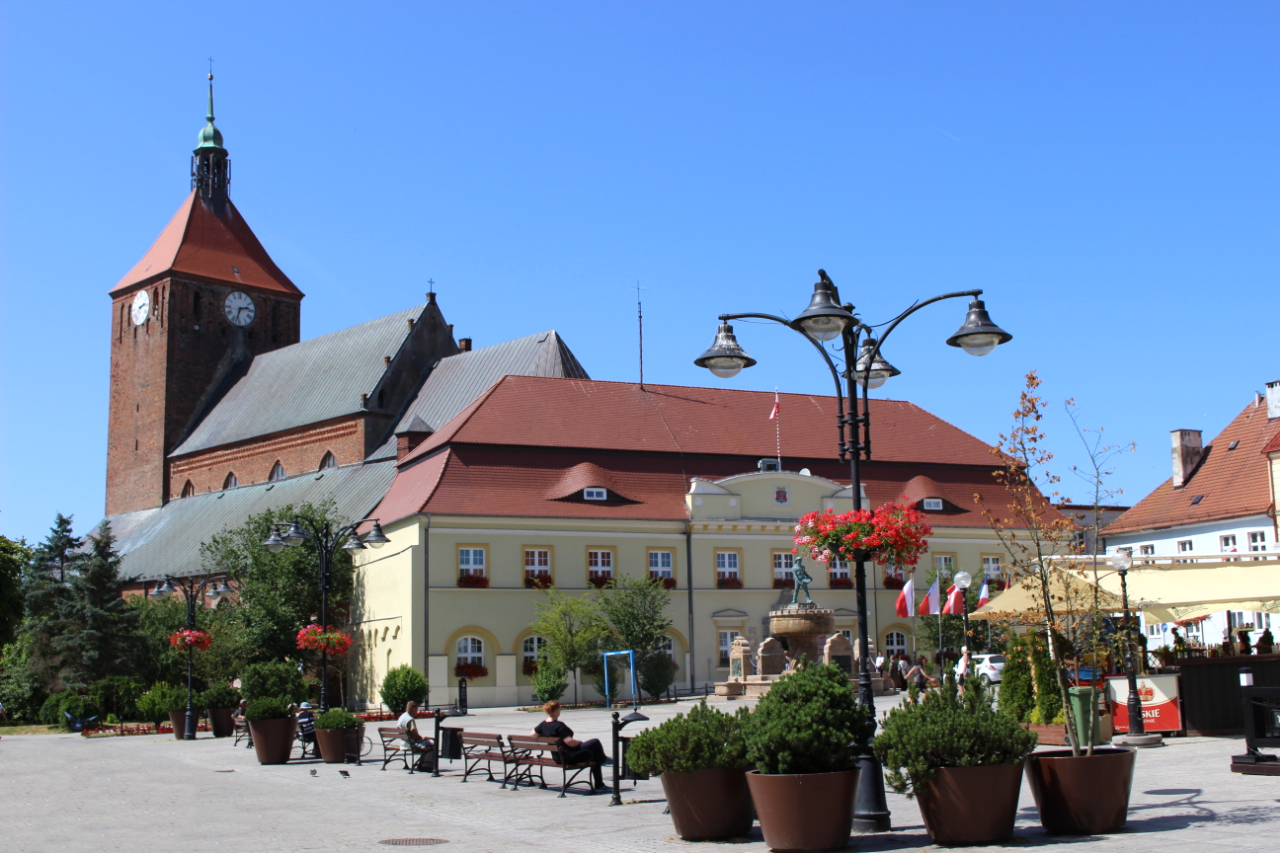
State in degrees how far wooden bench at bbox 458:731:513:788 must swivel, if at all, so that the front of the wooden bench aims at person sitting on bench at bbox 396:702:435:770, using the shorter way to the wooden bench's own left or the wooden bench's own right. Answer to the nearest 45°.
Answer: approximately 90° to the wooden bench's own left

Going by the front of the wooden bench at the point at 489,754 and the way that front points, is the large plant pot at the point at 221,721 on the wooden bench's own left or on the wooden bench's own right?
on the wooden bench's own left

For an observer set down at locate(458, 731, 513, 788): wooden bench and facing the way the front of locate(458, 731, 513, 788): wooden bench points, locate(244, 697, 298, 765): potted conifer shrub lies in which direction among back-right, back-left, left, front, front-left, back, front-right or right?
left

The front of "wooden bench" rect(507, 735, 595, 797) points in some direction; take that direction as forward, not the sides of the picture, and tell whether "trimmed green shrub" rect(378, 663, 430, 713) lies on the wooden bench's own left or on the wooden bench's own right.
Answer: on the wooden bench's own left

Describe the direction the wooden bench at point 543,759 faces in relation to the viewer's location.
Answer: facing away from the viewer and to the right of the viewer

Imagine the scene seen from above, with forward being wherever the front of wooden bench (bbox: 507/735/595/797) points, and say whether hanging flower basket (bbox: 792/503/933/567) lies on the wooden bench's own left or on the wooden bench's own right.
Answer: on the wooden bench's own right

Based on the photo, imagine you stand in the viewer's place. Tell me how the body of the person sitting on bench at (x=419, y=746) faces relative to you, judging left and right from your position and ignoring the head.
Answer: facing away from the viewer and to the right of the viewer
